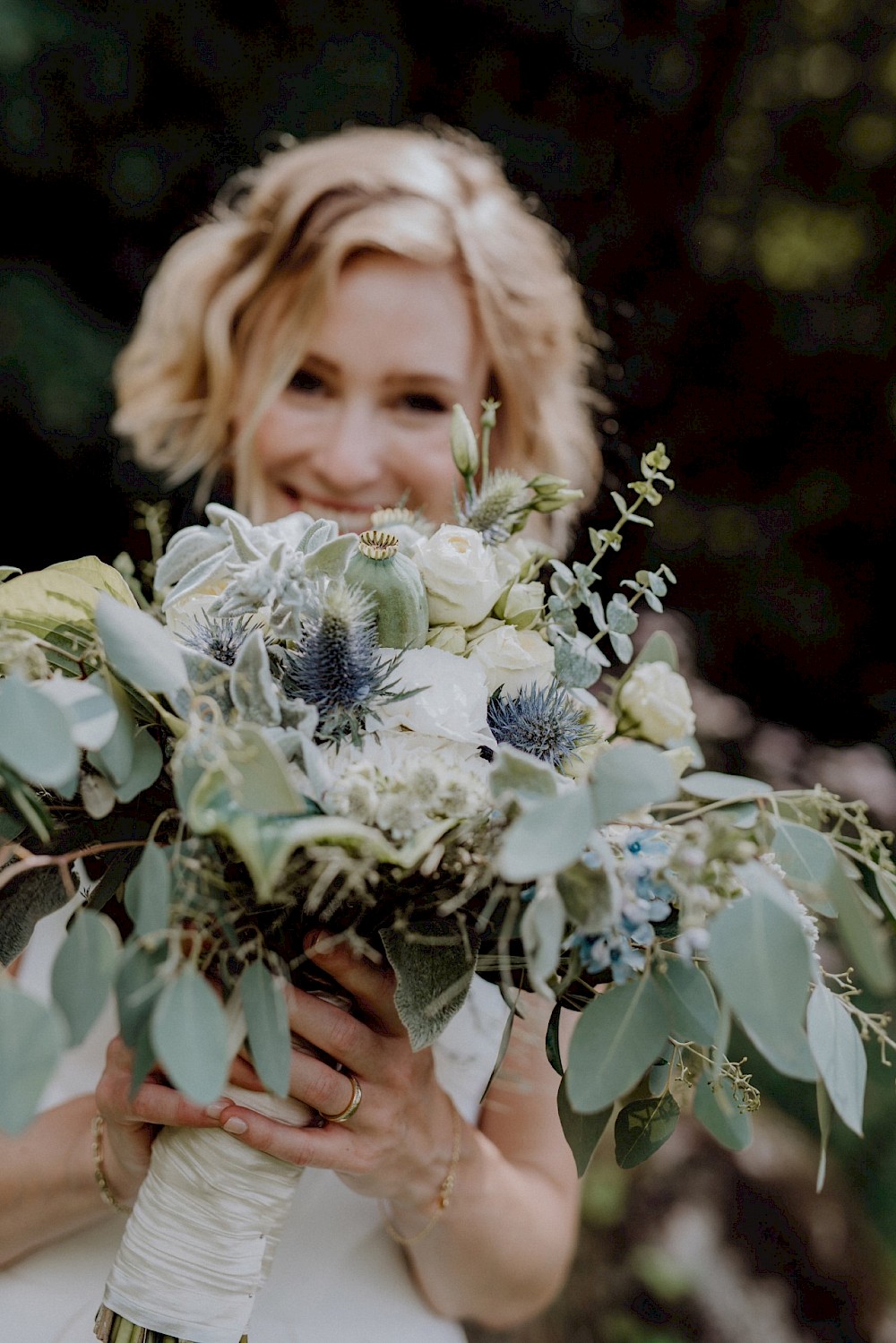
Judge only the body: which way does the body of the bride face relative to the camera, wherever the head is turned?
toward the camera
